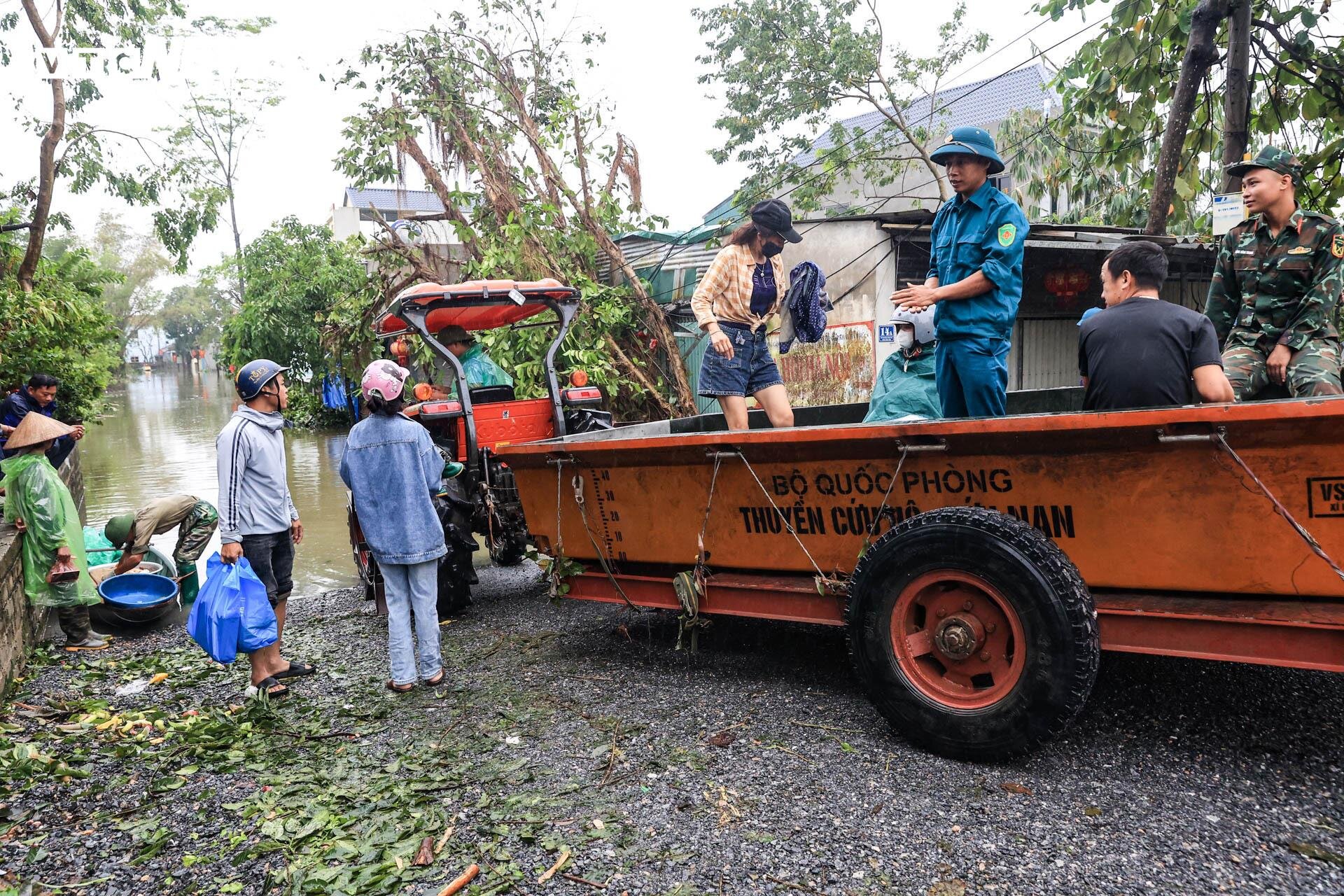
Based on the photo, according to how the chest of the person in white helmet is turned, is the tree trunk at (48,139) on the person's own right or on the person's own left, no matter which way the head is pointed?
on the person's own right

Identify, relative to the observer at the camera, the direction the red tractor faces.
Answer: facing away from the viewer and to the left of the viewer

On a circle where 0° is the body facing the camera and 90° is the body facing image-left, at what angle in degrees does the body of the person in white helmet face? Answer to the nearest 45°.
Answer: approximately 45°

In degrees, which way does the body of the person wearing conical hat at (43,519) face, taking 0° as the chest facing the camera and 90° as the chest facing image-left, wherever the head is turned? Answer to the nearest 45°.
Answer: approximately 270°

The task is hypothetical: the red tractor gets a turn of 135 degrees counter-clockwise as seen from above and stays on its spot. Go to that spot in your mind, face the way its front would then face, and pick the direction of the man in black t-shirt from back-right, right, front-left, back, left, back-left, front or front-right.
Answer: front-left

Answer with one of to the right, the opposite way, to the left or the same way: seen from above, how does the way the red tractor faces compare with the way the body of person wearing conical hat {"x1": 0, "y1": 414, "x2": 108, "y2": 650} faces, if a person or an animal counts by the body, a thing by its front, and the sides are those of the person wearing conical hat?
to the left
